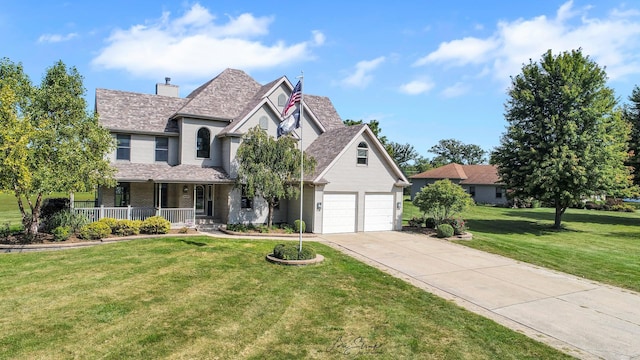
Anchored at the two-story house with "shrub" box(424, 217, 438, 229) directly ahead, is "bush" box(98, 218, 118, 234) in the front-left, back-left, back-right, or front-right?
back-right

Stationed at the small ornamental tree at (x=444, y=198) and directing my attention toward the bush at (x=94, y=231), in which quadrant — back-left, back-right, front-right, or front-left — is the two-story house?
front-right

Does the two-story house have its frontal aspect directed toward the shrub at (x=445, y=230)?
no

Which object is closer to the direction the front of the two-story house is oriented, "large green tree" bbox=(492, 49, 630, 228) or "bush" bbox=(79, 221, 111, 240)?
the bush

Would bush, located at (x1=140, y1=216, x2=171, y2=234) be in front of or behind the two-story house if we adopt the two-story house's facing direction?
in front

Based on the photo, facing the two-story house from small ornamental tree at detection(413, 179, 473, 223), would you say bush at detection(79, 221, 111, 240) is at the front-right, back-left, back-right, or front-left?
front-left

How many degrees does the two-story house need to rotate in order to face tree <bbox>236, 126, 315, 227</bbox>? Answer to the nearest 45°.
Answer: approximately 45° to its left

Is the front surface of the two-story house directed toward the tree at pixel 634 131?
no

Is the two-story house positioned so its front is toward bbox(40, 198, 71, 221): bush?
no

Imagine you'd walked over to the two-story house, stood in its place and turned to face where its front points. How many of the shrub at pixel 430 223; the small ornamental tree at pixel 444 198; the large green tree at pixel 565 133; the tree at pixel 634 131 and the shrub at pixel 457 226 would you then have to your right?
0

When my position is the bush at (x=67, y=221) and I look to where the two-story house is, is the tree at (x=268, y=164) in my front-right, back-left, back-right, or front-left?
front-right

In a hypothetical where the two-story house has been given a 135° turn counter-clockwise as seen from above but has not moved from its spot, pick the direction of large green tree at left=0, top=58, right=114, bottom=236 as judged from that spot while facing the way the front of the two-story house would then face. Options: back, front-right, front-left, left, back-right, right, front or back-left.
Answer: back

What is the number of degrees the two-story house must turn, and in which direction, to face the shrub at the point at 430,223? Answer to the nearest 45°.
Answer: approximately 90° to its left

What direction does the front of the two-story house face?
toward the camera
